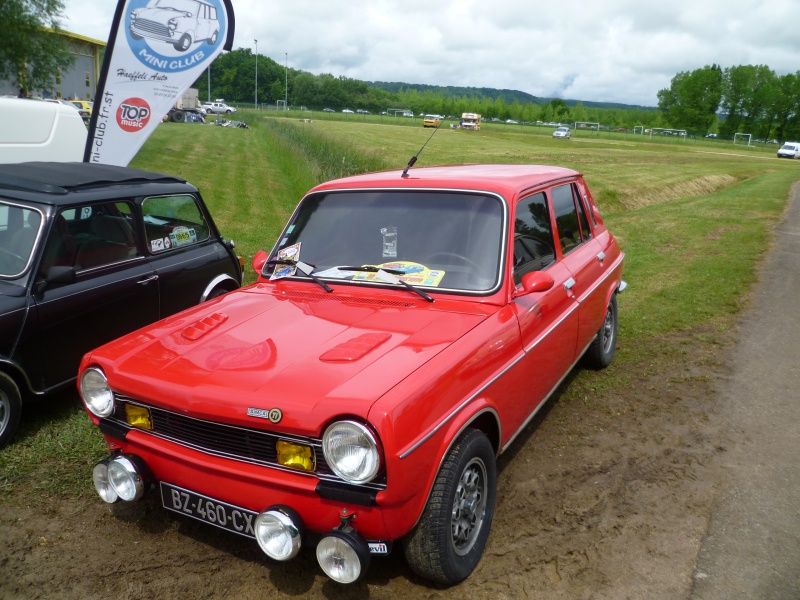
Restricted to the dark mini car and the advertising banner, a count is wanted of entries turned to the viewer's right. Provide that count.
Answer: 0

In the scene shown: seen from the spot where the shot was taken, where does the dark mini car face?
facing the viewer and to the left of the viewer

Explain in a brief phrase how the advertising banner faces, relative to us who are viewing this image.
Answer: facing the viewer

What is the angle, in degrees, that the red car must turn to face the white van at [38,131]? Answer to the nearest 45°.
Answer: approximately 90° to its right

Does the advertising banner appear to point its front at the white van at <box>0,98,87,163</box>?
no

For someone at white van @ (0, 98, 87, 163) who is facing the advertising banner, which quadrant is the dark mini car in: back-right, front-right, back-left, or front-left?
front-right

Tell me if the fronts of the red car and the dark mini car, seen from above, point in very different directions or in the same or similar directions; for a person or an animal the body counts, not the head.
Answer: same or similar directions

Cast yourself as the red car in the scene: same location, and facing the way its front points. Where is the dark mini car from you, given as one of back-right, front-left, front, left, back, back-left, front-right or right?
right

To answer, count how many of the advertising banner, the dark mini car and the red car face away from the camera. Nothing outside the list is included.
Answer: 0

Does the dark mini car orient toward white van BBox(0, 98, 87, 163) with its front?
no

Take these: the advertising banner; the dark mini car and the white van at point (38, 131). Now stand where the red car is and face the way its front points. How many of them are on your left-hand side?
0

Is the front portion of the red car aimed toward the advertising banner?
no

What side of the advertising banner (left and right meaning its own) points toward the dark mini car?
front

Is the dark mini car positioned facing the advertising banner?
no

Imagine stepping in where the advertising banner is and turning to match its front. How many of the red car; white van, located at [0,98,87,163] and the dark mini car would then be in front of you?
2

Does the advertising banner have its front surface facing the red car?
yes
